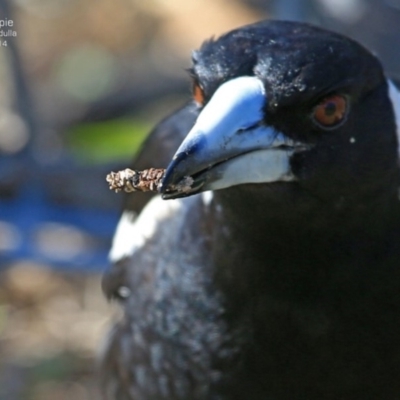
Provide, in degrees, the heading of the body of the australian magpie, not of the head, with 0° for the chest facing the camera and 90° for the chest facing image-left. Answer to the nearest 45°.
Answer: approximately 45°
